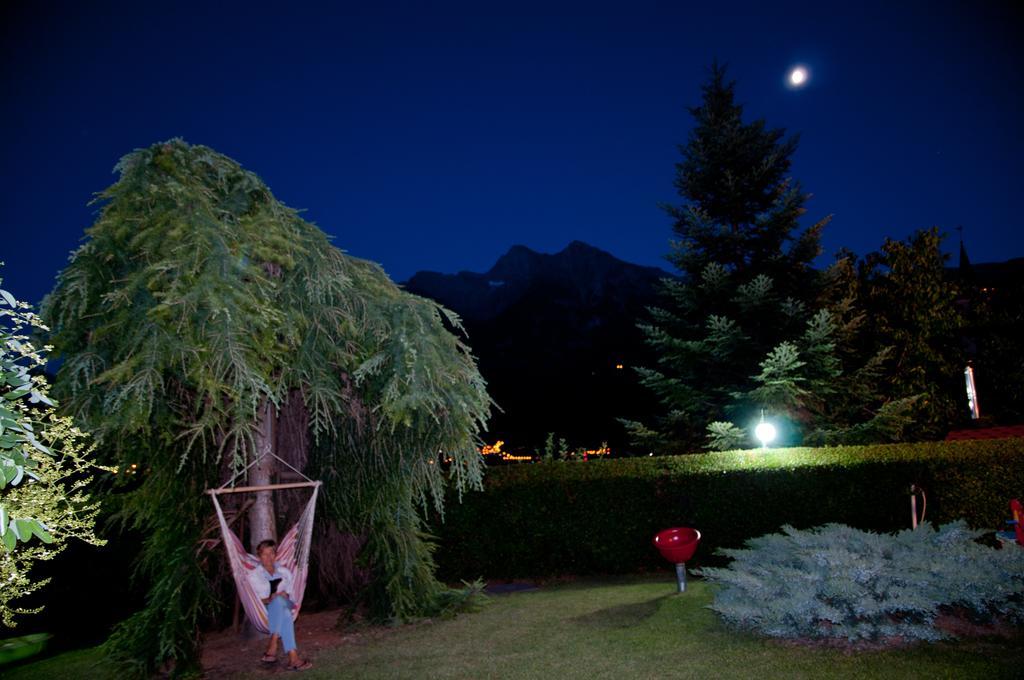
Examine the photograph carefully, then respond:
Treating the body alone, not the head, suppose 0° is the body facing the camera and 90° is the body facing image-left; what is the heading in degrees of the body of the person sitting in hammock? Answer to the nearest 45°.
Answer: approximately 0°

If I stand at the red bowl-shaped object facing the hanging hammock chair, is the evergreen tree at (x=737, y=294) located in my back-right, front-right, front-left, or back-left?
back-right

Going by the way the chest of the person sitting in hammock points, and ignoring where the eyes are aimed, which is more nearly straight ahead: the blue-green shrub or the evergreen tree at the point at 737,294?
the blue-green shrub

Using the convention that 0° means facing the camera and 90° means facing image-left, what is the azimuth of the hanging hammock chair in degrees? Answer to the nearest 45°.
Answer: approximately 0°

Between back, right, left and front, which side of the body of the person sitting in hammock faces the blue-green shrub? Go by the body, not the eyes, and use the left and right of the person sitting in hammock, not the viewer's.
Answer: left

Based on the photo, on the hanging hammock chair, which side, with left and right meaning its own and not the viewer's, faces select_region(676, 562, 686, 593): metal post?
left

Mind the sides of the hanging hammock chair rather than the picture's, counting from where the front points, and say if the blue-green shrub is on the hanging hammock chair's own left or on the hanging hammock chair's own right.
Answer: on the hanging hammock chair's own left

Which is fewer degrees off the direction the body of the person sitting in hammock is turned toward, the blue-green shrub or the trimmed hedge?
the blue-green shrub

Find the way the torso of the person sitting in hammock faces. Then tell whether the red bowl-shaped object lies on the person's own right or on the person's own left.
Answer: on the person's own left
